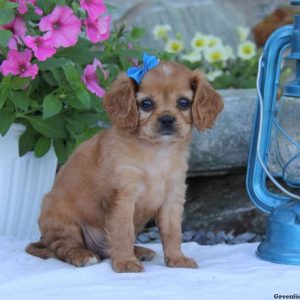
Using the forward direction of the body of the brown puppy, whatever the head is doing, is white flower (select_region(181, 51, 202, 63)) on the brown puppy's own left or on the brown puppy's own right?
on the brown puppy's own left

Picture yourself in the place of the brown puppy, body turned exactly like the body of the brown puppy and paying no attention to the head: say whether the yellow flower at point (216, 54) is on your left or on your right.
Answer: on your left

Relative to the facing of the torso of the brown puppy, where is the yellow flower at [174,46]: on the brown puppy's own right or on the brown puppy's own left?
on the brown puppy's own left

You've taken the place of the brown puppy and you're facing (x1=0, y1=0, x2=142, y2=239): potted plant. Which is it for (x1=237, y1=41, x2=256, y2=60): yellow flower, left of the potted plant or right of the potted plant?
right

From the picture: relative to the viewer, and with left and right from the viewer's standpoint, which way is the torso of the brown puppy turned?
facing the viewer and to the right of the viewer

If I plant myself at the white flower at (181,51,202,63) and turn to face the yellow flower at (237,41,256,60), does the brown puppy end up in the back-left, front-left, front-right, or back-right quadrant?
back-right

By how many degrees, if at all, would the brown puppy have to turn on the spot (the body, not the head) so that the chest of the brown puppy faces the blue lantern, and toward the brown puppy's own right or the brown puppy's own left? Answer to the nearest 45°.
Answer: approximately 45° to the brown puppy's own left

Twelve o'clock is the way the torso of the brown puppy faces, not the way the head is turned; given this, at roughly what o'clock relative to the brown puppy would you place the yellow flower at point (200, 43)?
The yellow flower is roughly at 8 o'clock from the brown puppy.

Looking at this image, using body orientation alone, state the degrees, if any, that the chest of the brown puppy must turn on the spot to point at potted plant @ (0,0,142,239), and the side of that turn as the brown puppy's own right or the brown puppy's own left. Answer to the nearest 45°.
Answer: approximately 180°

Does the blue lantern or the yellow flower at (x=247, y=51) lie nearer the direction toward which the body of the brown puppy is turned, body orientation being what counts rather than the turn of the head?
the blue lantern

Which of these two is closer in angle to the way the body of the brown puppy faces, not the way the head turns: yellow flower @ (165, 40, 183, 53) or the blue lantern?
the blue lantern

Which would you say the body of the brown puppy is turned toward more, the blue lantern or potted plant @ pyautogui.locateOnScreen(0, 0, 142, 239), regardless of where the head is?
the blue lantern
